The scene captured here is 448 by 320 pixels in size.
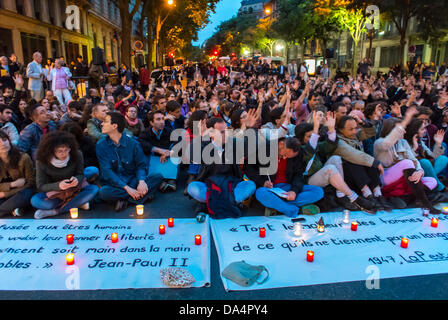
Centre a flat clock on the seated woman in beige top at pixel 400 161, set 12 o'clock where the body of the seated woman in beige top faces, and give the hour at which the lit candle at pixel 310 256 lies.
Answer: The lit candle is roughly at 2 o'clock from the seated woman in beige top.

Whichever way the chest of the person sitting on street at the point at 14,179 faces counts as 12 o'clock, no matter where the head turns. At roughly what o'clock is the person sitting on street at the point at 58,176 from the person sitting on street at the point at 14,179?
the person sitting on street at the point at 58,176 is roughly at 10 o'clock from the person sitting on street at the point at 14,179.

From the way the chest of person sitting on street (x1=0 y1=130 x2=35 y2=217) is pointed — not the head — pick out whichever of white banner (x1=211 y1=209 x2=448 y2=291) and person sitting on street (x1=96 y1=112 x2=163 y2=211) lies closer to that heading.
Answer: the white banner

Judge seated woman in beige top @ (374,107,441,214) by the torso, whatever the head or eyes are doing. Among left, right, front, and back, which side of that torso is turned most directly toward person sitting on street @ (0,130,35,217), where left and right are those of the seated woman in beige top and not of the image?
right

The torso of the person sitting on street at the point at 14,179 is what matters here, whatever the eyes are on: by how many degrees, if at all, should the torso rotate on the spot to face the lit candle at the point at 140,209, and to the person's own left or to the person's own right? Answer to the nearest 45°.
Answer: approximately 45° to the person's own left

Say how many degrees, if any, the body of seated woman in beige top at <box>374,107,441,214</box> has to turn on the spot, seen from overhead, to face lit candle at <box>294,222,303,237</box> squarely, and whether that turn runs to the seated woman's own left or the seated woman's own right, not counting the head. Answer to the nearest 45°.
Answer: approximately 90° to the seated woman's own right

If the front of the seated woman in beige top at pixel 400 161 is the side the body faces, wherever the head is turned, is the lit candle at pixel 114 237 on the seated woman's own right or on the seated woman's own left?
on the seated woman's own right

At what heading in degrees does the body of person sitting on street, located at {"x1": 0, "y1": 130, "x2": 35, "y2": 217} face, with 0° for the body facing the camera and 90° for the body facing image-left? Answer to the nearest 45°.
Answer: approximately 0°

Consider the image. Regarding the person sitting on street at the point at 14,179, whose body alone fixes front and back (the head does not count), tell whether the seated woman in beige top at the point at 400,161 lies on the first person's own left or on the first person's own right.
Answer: on the first person's own left

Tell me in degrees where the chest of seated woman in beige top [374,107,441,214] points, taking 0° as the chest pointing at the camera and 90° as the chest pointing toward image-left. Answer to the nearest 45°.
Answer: approximately 315°

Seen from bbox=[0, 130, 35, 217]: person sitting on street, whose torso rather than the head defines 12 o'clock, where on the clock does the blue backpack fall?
The blue backpack is roughly at 10 o'clock from the person sitting on street.

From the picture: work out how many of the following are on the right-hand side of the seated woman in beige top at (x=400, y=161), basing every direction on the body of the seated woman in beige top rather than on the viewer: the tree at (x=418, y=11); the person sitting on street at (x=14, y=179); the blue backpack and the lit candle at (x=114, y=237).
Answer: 3

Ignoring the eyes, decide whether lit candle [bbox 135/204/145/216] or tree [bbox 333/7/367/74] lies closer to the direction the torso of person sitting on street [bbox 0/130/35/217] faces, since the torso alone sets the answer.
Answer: the lit candle
